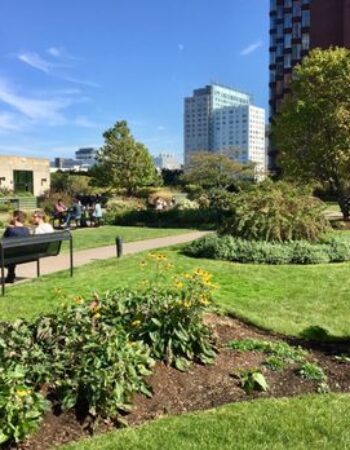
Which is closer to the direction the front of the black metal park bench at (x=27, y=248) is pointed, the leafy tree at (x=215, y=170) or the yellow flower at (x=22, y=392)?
the leafy tree

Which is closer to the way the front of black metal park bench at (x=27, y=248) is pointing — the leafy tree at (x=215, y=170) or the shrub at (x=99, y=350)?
the leafy tree

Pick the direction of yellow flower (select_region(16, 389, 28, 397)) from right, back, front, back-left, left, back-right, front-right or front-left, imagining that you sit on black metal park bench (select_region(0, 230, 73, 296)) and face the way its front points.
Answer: back-left

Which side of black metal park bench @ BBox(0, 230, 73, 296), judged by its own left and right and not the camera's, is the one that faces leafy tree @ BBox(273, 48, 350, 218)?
right

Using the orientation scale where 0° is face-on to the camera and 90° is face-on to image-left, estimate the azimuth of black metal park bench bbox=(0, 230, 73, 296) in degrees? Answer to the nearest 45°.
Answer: approximately 135°

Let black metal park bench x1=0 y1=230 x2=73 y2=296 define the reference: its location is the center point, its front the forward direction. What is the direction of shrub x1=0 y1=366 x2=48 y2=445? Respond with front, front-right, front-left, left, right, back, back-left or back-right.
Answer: back-left

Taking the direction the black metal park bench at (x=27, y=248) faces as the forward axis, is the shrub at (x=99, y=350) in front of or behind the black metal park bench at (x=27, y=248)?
behind
